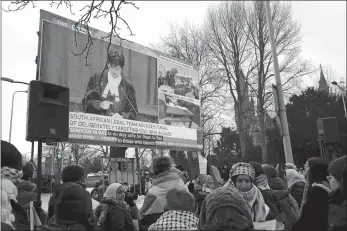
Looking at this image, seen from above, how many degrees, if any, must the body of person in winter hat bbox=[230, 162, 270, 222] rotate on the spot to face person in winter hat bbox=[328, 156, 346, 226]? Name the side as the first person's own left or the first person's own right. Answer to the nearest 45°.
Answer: approximately 90° to the first person's own left

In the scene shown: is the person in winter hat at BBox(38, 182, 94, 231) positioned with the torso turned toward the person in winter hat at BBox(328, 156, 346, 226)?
no

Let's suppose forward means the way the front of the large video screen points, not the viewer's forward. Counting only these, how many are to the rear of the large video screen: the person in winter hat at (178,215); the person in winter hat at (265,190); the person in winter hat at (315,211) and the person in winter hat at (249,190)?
0

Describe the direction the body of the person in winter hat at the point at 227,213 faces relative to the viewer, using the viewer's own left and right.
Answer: facing away from the viewer

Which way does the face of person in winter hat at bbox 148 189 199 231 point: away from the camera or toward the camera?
away from the camera

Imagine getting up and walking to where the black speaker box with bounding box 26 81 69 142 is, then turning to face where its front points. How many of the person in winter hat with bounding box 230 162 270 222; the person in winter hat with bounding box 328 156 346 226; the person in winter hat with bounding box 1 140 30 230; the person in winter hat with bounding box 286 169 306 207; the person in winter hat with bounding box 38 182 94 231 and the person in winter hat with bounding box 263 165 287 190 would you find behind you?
0

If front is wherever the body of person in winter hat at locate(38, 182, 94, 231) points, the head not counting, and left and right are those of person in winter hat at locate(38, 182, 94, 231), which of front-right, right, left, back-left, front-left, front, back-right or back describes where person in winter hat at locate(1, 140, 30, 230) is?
left

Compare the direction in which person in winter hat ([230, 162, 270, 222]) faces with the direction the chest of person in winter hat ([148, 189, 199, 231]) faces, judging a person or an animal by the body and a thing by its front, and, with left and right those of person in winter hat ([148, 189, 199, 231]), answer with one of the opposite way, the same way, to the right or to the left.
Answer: the opposite way

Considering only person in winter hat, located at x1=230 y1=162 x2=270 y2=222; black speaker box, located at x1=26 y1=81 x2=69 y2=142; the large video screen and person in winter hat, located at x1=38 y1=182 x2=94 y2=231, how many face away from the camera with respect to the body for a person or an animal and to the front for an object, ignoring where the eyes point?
1

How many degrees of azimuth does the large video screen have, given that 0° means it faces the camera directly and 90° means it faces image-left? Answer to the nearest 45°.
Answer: approximately 315°

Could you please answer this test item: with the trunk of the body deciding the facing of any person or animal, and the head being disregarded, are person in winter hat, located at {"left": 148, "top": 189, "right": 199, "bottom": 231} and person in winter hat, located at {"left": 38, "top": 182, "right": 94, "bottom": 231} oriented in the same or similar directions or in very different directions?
same or similar directions

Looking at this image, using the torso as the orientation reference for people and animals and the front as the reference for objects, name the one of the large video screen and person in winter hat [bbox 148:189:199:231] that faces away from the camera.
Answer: the person in winter hat

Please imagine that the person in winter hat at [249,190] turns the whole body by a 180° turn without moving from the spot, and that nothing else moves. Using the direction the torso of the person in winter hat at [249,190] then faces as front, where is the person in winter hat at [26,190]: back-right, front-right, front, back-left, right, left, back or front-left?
left

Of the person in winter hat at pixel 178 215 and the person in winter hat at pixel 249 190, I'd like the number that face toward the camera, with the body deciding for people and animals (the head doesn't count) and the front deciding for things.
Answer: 1

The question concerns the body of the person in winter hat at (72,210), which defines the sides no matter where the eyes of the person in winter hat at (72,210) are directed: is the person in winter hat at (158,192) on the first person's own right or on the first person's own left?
on the first person's own right

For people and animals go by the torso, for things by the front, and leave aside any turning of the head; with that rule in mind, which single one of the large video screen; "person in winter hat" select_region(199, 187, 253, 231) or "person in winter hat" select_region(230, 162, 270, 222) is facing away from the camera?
"person in winter hat" select_region(199, 187, 253, 231)

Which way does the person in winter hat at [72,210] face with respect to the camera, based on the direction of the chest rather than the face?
away from the camera

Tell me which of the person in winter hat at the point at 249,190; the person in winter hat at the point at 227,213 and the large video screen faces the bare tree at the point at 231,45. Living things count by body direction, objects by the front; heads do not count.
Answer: the person in winter hat at the point at 227,213

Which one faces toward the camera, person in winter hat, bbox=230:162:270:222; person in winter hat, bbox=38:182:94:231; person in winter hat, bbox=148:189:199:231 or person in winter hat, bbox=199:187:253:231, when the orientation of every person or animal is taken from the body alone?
person in winter hat, bbox=230:162:270:222

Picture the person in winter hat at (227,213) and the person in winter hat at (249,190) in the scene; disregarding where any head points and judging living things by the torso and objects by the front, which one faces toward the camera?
the person in winter hat at (249,190)

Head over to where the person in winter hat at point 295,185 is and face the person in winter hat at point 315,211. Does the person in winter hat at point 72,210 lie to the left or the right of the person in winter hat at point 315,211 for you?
right

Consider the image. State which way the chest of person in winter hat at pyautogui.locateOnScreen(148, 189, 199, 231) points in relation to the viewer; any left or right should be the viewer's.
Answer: facing away from the viewer
